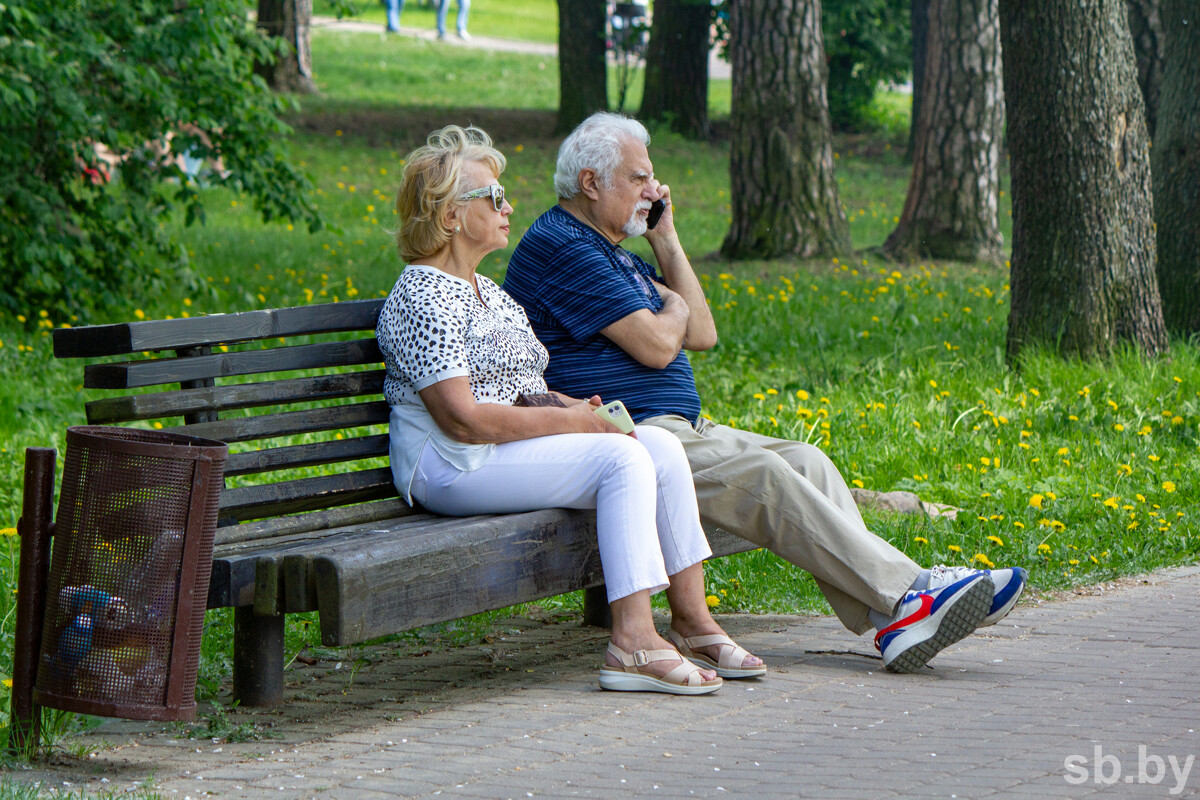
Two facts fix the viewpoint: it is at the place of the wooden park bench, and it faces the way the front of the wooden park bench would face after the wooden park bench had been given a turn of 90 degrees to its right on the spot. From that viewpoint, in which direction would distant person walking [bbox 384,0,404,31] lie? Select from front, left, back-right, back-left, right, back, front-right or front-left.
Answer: back-right

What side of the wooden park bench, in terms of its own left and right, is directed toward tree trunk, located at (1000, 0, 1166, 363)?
left

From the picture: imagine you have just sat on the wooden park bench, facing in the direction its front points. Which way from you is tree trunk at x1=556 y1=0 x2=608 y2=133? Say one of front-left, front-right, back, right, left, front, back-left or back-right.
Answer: back-left

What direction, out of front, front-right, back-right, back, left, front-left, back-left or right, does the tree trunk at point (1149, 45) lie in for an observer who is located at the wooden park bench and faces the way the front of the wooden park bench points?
left

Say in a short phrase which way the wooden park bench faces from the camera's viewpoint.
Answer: facing the viewer and to the right of the viewer

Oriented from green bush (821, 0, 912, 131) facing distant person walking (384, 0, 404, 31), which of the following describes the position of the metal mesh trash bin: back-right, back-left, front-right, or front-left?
back-left

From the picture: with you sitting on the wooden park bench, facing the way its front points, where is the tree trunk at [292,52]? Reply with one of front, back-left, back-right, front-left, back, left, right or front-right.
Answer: back-left

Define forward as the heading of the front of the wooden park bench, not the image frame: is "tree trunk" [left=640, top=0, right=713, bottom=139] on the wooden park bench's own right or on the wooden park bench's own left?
on the wooden park bench's own left

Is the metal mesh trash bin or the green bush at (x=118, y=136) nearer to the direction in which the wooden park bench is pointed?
the metal mesh trash bin
